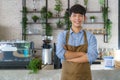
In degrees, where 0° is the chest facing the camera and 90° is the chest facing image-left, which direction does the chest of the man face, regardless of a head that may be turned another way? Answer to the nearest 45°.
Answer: approximately 0°

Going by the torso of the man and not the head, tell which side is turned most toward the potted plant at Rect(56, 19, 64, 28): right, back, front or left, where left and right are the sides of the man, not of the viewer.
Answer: back

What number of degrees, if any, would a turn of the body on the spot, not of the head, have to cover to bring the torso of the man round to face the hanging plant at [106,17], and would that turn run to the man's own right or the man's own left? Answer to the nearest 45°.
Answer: approximately 180°

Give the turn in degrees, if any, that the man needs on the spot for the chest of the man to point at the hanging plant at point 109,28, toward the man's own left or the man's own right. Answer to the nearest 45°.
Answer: approximately 180°

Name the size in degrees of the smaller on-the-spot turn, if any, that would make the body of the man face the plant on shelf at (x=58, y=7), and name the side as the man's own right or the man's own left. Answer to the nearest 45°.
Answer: approximately 180°
